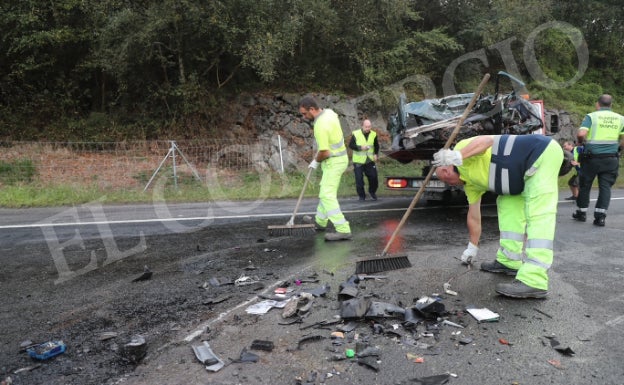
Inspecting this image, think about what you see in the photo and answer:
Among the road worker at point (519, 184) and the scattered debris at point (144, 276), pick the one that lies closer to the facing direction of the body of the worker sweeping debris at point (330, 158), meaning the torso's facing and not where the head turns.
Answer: the scattered debris

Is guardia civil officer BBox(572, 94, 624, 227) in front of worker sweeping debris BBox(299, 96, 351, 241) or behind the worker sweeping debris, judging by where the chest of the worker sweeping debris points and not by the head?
behind

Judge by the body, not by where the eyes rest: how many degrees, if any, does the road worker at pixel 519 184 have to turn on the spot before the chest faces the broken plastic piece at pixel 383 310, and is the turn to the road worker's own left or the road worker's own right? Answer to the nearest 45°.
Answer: approximately 45° to the road worker's own left

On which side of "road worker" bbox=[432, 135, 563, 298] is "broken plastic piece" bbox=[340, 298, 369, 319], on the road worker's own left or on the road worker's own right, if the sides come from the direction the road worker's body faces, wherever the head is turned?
on the road worker's own left

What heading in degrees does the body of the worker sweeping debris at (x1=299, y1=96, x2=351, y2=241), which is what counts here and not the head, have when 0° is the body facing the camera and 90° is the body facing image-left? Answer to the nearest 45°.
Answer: approximately 90°

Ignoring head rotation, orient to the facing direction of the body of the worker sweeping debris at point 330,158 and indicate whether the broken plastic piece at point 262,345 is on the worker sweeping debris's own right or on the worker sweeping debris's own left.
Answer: on the worker sweeping debris's own left

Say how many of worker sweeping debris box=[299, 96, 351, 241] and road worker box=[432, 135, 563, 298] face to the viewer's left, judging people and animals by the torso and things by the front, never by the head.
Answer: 2

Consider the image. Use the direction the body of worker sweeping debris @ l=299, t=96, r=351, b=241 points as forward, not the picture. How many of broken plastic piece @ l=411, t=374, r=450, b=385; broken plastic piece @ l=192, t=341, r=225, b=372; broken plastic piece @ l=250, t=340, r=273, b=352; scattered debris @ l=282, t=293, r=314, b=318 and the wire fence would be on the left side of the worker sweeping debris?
4

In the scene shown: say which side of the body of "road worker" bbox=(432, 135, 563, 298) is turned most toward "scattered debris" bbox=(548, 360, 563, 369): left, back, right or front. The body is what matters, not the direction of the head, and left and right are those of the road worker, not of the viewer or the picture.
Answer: left

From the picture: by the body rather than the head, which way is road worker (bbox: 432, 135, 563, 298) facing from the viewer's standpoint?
to the viewer's left

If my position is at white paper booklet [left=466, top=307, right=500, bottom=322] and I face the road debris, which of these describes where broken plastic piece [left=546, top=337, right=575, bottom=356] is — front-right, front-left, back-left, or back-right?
back-left

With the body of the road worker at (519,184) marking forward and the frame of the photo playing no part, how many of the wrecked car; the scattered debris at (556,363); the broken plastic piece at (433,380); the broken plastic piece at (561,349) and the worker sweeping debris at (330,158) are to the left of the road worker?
3

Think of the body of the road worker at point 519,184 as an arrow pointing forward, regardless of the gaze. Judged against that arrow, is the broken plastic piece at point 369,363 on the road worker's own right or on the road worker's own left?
on the road worker's own left
